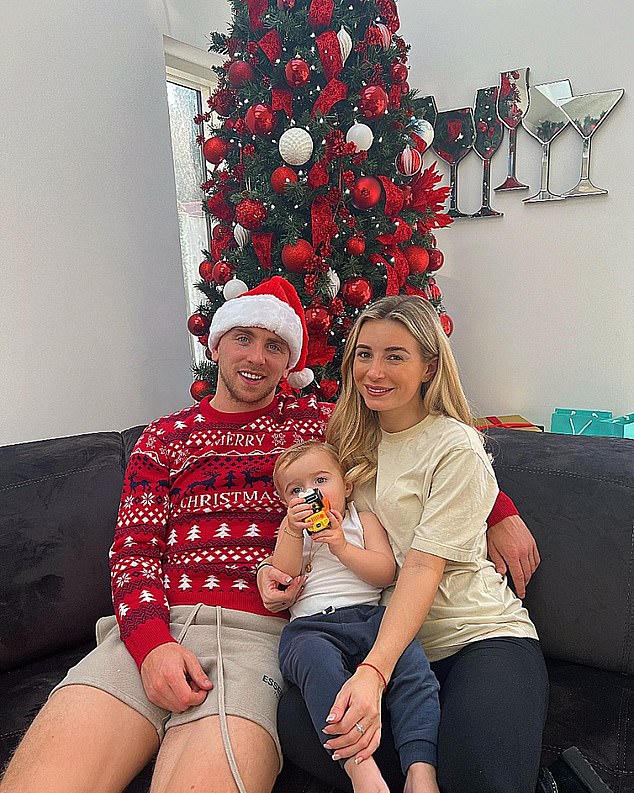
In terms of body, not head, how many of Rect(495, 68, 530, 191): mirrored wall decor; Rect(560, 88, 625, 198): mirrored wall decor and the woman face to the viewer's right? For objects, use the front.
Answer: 0

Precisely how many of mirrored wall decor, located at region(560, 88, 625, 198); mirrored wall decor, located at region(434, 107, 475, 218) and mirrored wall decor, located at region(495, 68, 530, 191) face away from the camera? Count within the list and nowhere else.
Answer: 0

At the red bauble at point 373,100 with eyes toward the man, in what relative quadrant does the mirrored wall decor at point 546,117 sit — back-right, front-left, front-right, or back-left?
back-left

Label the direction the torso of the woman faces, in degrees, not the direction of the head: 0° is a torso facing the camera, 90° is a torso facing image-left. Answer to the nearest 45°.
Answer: approximately 45°

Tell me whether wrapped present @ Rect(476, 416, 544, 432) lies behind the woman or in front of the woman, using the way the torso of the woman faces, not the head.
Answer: behind

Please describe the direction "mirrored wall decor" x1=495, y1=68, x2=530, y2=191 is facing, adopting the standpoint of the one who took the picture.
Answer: facing the viewer and to the left of the viewer

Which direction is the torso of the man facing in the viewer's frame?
toward the camera

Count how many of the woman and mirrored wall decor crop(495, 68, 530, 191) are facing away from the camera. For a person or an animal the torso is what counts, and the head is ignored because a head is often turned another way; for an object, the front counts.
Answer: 0
